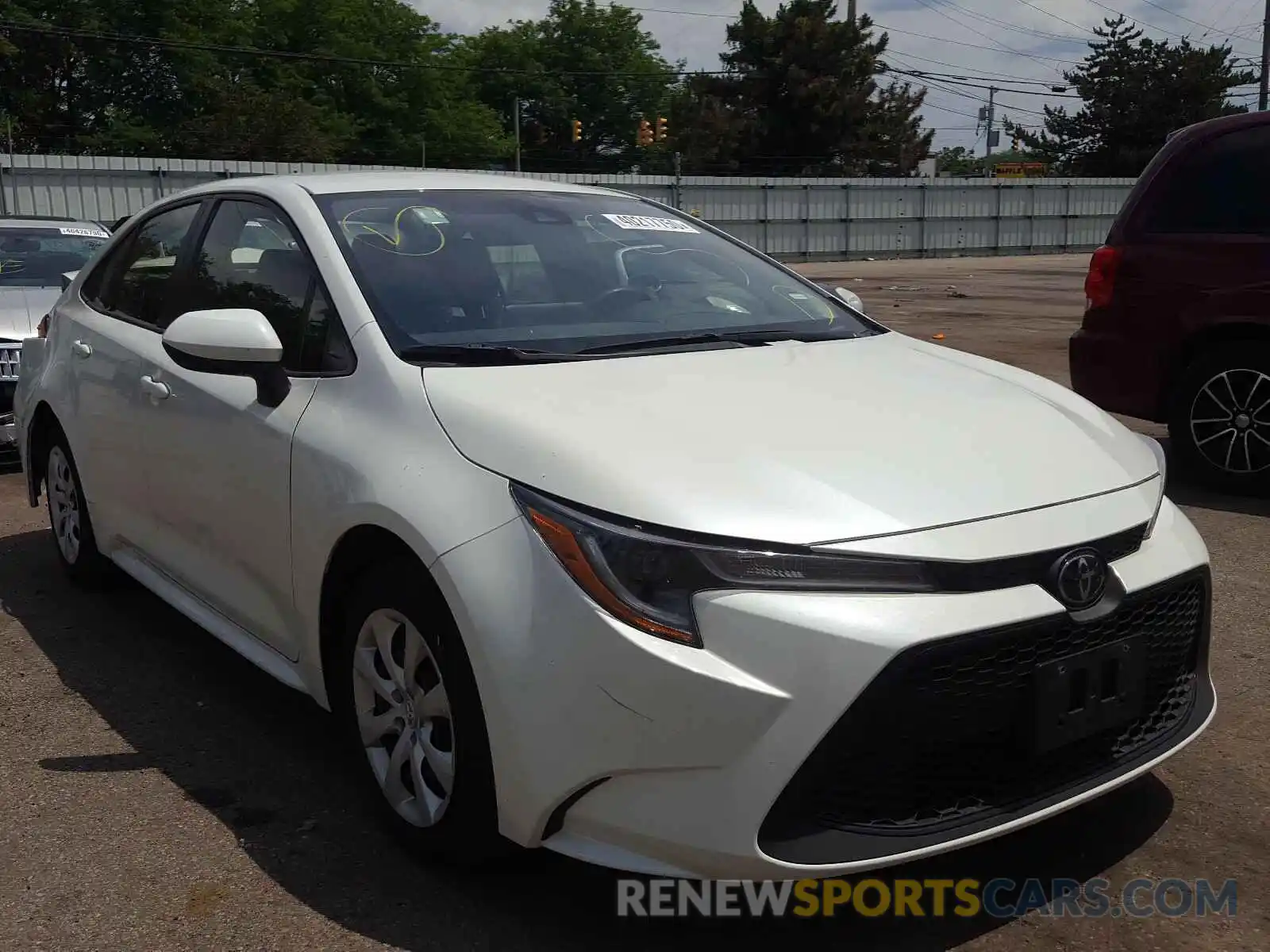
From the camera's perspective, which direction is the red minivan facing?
to the viewer's right

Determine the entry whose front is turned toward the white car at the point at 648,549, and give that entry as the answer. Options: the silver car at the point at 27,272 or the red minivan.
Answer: the silver car at the point at 27,272

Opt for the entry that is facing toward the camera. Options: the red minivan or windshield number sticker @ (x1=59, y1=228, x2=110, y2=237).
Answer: the windshield number sticker

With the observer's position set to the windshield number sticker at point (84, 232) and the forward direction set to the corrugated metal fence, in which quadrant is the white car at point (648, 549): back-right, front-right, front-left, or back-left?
back-right

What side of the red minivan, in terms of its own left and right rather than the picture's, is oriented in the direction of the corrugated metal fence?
left

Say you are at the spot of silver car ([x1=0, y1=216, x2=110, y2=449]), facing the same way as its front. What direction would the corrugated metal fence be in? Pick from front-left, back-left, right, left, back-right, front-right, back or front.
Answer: back-left

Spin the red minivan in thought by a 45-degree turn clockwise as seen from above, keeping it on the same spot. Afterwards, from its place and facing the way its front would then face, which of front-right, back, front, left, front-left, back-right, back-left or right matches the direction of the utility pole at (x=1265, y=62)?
back-left

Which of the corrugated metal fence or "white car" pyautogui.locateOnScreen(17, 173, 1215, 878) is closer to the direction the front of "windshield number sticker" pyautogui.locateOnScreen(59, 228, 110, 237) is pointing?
the white car

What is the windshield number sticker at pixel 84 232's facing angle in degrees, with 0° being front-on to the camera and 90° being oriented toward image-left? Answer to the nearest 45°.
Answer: approximately 0°

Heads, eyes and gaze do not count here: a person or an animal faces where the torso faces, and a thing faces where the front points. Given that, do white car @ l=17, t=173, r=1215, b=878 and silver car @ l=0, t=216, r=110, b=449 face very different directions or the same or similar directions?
same or similar directions

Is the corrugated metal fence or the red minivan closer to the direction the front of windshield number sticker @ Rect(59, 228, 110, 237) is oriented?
the red minivan

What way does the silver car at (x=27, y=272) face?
toward the camera

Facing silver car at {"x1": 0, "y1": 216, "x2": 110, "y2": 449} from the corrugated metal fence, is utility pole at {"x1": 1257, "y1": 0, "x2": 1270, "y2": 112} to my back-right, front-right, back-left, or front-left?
back-left

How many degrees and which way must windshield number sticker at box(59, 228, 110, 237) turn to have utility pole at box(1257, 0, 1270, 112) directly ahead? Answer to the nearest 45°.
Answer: approximately 135° to its left

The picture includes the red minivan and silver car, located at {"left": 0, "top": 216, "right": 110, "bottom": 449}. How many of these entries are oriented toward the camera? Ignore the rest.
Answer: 1

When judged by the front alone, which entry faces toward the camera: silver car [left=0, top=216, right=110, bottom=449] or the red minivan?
the silver car
